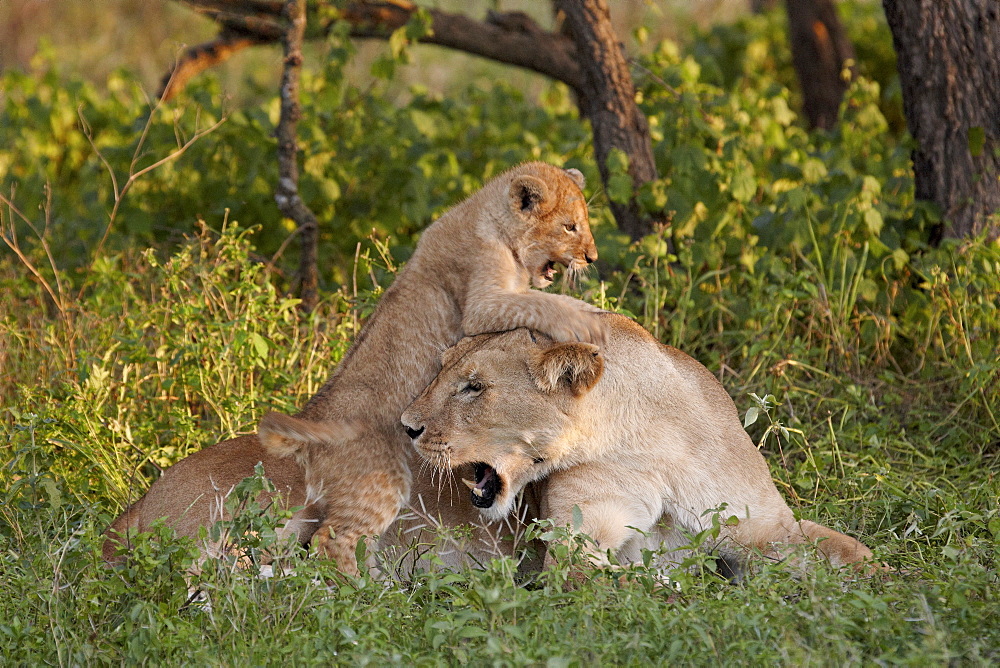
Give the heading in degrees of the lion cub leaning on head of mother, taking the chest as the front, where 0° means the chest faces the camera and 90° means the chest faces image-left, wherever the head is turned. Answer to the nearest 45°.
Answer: approximately 270°

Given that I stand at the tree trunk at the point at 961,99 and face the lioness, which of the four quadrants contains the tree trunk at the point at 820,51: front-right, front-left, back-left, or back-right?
back-right

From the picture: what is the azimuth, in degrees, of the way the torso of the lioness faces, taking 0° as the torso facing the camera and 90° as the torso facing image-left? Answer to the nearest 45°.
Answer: approximately 90°

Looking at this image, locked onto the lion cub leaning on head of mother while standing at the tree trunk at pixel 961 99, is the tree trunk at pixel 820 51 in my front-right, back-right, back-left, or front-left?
back-right

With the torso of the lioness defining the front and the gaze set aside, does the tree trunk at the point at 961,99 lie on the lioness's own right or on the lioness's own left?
on the lioness's own right

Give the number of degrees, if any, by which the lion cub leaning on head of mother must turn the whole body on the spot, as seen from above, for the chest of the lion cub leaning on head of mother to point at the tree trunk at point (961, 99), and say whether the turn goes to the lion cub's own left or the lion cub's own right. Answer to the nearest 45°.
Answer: approximately 45° to the lion cub's own left

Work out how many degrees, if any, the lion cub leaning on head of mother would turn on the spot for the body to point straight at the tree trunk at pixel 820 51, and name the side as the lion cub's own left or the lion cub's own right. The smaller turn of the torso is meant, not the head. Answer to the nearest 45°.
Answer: approximately 45° to the lion cub's own left
